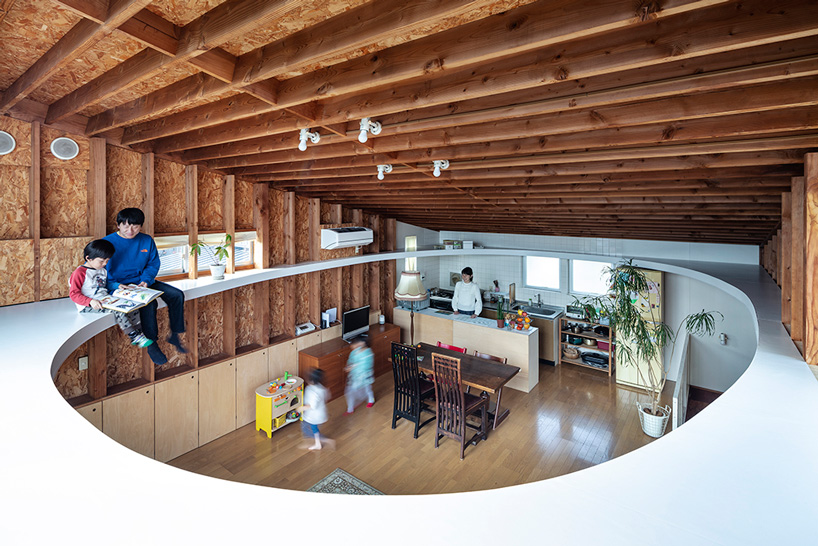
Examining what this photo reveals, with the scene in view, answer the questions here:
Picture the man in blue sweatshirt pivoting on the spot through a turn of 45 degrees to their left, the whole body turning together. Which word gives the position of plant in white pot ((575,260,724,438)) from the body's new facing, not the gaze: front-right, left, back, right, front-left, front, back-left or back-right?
front

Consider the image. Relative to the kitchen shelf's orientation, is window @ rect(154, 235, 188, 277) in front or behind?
in front

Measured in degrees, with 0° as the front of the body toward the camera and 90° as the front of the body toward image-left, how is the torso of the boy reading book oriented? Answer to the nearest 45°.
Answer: approximately 315°

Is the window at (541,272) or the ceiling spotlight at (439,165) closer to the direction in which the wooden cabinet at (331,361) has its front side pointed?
the ceiling spotlight

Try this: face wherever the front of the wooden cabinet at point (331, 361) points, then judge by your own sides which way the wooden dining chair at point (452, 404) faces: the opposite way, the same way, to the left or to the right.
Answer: to the left

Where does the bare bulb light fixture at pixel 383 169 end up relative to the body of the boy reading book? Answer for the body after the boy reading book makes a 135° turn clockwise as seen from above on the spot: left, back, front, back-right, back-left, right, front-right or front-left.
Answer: back

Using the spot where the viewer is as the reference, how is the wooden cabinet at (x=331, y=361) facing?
facing the viewer and to the right of the viewer

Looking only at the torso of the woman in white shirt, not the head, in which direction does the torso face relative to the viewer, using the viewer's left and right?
facing the viewer

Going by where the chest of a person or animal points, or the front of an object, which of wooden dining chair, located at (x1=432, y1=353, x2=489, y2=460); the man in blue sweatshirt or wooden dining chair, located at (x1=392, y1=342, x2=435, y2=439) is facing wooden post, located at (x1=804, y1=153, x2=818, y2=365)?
the man in blue sweatshirt

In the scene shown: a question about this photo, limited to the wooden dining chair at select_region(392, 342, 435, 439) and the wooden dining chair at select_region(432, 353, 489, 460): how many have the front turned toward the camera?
0

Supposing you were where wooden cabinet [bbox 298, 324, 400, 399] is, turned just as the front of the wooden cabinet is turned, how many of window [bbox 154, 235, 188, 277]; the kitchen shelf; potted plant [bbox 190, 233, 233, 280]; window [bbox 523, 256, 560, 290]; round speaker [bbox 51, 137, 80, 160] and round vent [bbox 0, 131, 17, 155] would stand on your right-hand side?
4

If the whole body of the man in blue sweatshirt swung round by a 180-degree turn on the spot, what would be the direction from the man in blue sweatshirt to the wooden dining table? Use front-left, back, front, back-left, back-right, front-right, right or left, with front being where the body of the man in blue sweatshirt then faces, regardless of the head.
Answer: back-right

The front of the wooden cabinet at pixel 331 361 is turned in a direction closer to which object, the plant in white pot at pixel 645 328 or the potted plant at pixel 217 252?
the plant in white pot

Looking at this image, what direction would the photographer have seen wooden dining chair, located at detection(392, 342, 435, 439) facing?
facing away from the viewer and to the right of the viewer

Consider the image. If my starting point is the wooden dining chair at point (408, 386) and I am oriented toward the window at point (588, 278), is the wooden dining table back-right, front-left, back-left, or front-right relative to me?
front-right

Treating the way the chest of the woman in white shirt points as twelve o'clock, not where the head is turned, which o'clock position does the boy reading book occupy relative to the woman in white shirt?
The boy reading book is roughly at 1 o'clock from the woman in white shirt.

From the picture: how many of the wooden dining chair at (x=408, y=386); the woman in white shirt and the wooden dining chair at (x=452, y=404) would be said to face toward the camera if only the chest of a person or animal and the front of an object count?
1

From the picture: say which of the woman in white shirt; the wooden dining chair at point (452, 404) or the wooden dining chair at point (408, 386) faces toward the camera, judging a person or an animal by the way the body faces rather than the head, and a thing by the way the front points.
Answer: the woman in white shirt

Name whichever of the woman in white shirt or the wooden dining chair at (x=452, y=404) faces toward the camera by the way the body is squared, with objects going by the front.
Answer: the woman in white shirt
